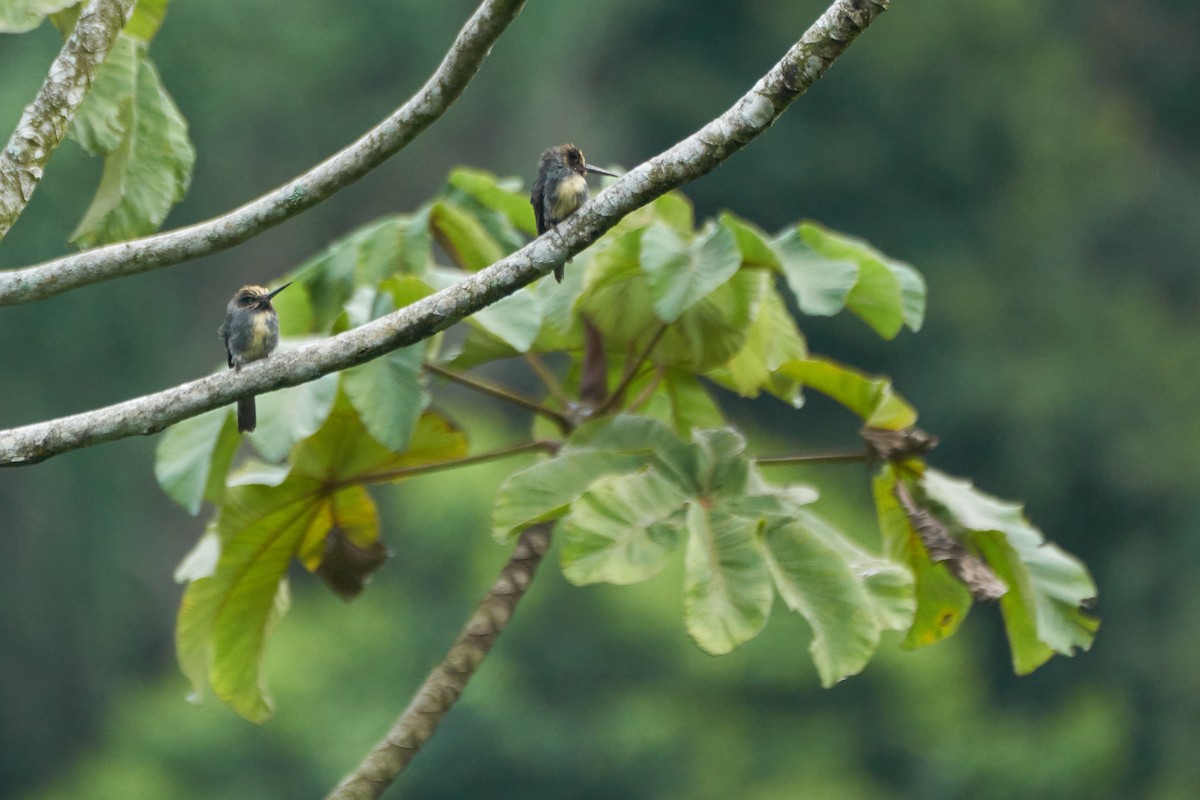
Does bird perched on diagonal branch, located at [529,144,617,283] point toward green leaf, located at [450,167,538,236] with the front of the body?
no

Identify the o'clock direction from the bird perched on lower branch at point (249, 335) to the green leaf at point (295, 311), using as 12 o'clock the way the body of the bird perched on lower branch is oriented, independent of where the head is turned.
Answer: The green leaf is roughly at 8 o'clock from the bird perched on lower branch.

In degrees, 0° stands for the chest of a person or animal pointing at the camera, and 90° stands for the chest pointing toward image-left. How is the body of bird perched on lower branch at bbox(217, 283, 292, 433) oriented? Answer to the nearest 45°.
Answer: approximately 315°

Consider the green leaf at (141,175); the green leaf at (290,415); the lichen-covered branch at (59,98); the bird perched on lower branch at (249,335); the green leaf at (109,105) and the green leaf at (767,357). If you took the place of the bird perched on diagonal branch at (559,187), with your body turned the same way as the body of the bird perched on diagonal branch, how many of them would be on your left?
1

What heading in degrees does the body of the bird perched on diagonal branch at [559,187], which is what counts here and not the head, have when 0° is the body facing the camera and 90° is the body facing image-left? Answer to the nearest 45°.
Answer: approximately 315°

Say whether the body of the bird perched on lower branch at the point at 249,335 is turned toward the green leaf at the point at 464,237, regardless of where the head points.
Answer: no

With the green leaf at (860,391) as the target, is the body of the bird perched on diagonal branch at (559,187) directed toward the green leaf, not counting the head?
no

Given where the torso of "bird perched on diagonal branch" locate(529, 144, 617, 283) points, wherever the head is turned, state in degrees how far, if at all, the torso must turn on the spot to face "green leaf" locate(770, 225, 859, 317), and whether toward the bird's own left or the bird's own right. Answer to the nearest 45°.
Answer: approximately 45° to the bird's own left

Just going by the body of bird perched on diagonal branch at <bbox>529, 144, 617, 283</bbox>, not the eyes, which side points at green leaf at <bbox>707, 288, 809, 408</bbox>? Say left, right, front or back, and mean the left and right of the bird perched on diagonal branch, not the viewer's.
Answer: left

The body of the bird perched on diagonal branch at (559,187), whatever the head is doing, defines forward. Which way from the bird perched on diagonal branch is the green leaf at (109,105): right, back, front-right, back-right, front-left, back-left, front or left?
back-right

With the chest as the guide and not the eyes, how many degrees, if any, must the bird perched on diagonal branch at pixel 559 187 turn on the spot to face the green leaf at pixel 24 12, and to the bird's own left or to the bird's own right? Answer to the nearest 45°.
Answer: approximately 135° to the bird's own right

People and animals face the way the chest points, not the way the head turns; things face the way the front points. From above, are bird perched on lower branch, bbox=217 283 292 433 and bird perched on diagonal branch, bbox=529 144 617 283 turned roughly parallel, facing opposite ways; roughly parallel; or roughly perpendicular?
roughly parallel

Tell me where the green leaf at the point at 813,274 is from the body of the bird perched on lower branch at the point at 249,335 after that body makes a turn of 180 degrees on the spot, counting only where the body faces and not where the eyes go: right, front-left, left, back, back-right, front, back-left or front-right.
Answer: back-right
